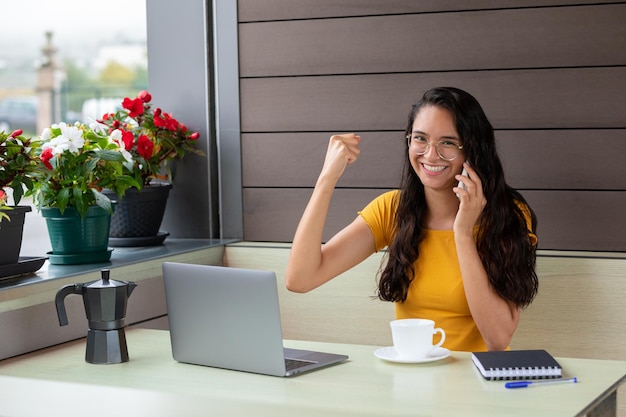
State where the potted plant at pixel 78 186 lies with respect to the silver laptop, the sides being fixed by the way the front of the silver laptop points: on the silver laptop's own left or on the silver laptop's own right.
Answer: on the silver laptop's own left

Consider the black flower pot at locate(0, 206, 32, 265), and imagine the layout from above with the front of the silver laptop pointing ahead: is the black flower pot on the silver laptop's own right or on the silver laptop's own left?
on the silver laptop's own left

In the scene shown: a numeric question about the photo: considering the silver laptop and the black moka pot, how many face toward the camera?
0

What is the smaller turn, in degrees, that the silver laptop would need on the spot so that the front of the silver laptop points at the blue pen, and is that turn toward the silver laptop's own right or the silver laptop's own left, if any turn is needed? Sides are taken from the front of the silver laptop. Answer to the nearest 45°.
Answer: approximately 45° to the silver laptop's own right

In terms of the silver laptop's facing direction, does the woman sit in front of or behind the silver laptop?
in front

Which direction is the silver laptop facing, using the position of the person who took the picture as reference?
facing away from the viewer and to the right of the viewer
